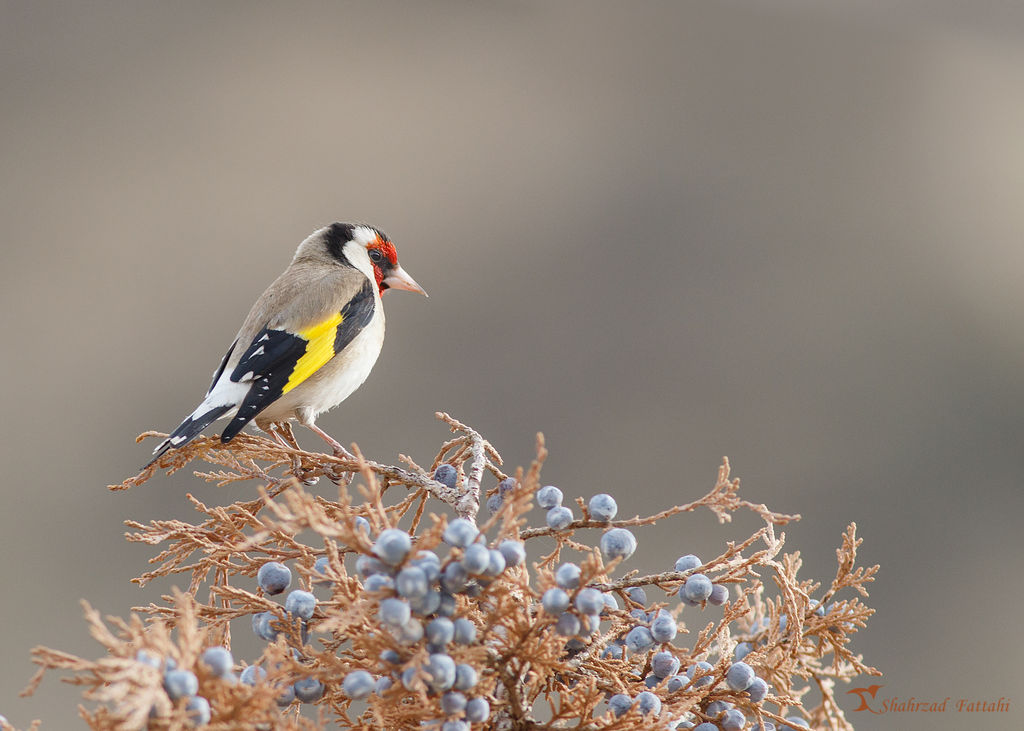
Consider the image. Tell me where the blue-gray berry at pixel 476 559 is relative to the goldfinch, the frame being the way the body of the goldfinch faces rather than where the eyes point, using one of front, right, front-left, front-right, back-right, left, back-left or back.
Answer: right

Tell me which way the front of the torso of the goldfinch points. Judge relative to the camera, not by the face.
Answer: to the viewer's right

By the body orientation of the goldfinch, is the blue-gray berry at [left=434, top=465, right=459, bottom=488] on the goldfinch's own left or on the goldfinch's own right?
on the goldfinch's own right

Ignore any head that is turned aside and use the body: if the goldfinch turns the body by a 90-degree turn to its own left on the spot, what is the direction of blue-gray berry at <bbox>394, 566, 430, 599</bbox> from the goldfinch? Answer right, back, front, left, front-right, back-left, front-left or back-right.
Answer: back
